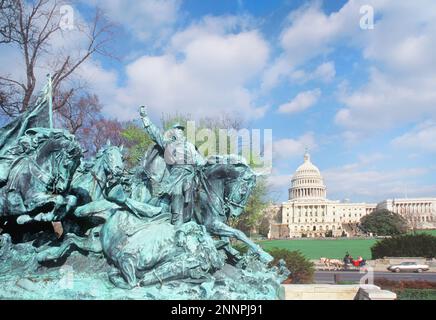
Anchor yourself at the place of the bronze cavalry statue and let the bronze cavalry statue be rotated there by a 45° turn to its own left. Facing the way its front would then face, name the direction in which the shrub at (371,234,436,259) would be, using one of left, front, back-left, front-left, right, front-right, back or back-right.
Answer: front

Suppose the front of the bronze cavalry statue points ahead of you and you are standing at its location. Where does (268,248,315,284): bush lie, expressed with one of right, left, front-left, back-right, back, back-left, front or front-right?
front-left

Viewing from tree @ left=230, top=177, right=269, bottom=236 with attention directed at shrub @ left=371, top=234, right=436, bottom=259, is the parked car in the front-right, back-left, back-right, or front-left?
front-right

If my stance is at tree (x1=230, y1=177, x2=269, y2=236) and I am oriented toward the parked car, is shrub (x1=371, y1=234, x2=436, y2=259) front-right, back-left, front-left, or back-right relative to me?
front-left

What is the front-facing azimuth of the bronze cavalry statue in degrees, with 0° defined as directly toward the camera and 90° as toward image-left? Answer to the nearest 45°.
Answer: approximately 270°

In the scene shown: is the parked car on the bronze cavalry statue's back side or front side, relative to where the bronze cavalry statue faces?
on the front side

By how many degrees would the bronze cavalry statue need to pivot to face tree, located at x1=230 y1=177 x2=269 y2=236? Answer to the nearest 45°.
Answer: approximately 90° to its left
